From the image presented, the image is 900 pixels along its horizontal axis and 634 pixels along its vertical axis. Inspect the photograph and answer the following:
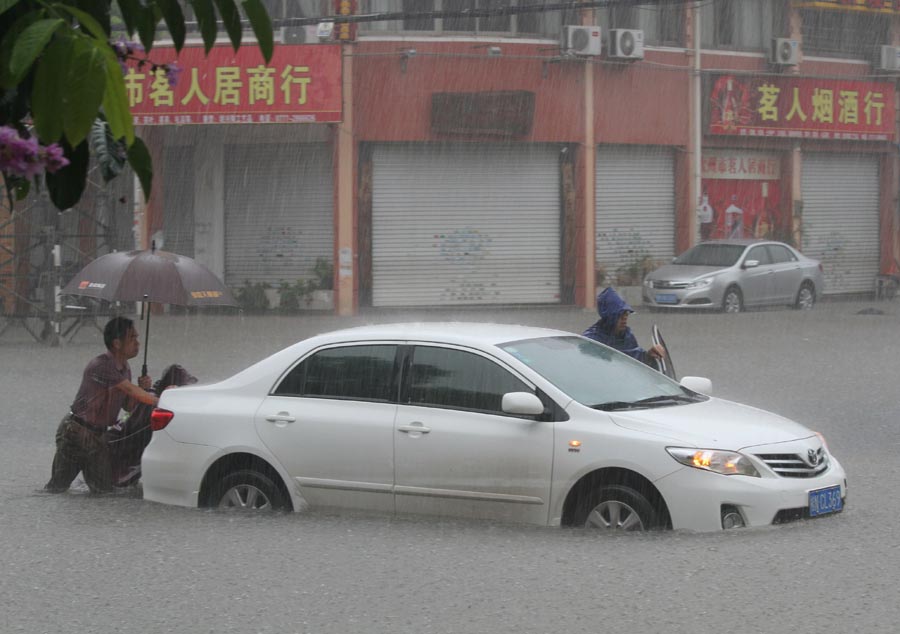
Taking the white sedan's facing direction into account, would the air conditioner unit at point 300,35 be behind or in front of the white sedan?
behind

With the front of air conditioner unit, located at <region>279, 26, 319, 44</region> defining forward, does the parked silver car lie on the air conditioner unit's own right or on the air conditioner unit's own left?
on the air conditioner unit's own left

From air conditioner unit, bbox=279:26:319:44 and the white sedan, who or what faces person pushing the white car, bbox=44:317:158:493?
the air conditioner unit

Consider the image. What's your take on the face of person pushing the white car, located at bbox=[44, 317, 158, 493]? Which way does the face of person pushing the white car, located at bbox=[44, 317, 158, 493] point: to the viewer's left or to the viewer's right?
to the viewer's right

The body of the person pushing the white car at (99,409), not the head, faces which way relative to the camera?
to the viewer's right

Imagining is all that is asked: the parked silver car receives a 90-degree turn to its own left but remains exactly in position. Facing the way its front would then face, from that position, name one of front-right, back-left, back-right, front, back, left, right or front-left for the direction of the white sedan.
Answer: front-right

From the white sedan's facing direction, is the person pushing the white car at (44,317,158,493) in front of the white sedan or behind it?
behind

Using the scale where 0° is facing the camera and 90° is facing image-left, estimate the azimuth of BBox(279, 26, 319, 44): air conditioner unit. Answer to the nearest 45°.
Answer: approximately 0°

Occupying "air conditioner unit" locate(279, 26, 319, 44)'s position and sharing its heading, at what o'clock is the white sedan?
The white sedan is roughly at 12 o'clock from the air conditioner unit.

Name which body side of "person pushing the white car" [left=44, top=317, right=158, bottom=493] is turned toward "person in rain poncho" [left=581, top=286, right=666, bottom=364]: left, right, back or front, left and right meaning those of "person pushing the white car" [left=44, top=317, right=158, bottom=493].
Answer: front

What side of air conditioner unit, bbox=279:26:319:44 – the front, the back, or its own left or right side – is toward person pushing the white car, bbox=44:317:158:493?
front

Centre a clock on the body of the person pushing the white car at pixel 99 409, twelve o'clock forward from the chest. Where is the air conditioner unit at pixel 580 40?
The air conditioner unit is roughly at 10 o'clock from the person pushing the white car.

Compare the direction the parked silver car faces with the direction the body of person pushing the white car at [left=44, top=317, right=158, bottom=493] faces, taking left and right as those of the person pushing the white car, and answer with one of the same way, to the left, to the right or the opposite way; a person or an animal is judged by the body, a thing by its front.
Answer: the opposite way

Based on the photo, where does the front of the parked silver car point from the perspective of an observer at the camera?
facing the viewer and to the left of the viewer

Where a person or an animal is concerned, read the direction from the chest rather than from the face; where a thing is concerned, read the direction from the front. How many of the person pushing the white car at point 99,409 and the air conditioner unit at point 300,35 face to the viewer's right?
1

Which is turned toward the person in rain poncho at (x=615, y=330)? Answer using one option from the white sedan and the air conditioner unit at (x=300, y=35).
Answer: the air conditioner unit

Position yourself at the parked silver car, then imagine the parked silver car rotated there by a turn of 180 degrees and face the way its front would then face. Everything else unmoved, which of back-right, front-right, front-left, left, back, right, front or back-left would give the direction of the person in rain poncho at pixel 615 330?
back-right

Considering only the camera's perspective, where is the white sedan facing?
facing the viewer and to the right of the viewer
